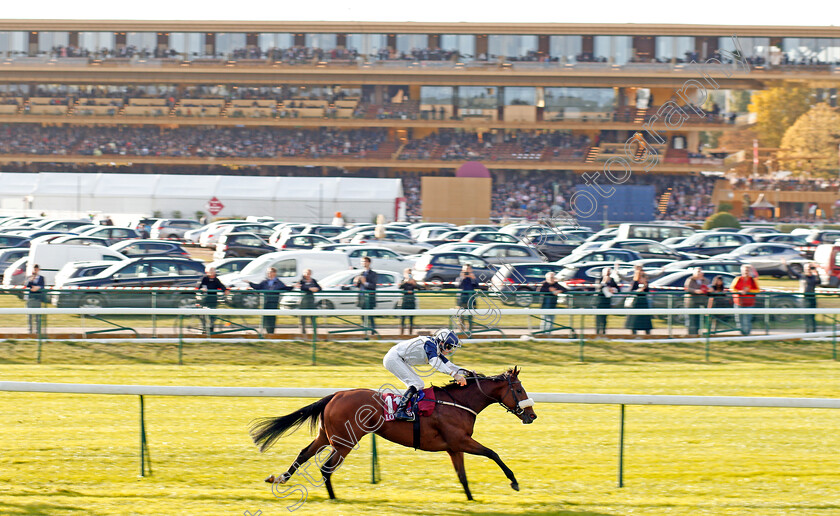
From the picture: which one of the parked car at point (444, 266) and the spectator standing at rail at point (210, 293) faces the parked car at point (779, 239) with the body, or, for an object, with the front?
the parked car at point (444, 266)

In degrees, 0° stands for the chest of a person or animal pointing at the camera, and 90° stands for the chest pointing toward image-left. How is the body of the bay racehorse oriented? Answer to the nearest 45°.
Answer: approximately 270°

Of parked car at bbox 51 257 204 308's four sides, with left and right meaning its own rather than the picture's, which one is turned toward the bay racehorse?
left

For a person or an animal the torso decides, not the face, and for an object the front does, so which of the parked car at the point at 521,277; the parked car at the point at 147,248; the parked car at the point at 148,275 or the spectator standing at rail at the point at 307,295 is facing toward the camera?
the spectator standing at rail

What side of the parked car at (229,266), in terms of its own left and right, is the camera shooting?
left

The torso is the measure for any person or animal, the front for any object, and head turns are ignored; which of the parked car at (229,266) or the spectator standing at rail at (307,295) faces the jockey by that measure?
the spectator standing at rail

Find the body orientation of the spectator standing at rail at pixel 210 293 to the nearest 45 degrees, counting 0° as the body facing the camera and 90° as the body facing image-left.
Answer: approximately 0°

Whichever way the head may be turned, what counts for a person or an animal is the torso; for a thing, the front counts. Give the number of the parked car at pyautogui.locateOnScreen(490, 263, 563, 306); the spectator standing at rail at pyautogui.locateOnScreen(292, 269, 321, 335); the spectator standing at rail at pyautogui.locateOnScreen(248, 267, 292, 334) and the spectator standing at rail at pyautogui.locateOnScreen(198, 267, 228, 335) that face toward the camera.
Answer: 3

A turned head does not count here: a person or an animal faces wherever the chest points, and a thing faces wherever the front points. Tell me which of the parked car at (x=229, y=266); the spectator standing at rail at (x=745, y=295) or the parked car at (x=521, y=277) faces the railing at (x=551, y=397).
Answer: the spectator standing at rail

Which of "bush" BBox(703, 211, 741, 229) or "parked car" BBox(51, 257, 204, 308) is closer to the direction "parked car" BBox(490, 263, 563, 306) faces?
the bush

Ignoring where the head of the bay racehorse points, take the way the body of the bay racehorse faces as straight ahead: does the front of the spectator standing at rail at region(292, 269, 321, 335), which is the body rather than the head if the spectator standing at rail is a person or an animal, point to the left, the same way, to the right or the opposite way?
to the right
